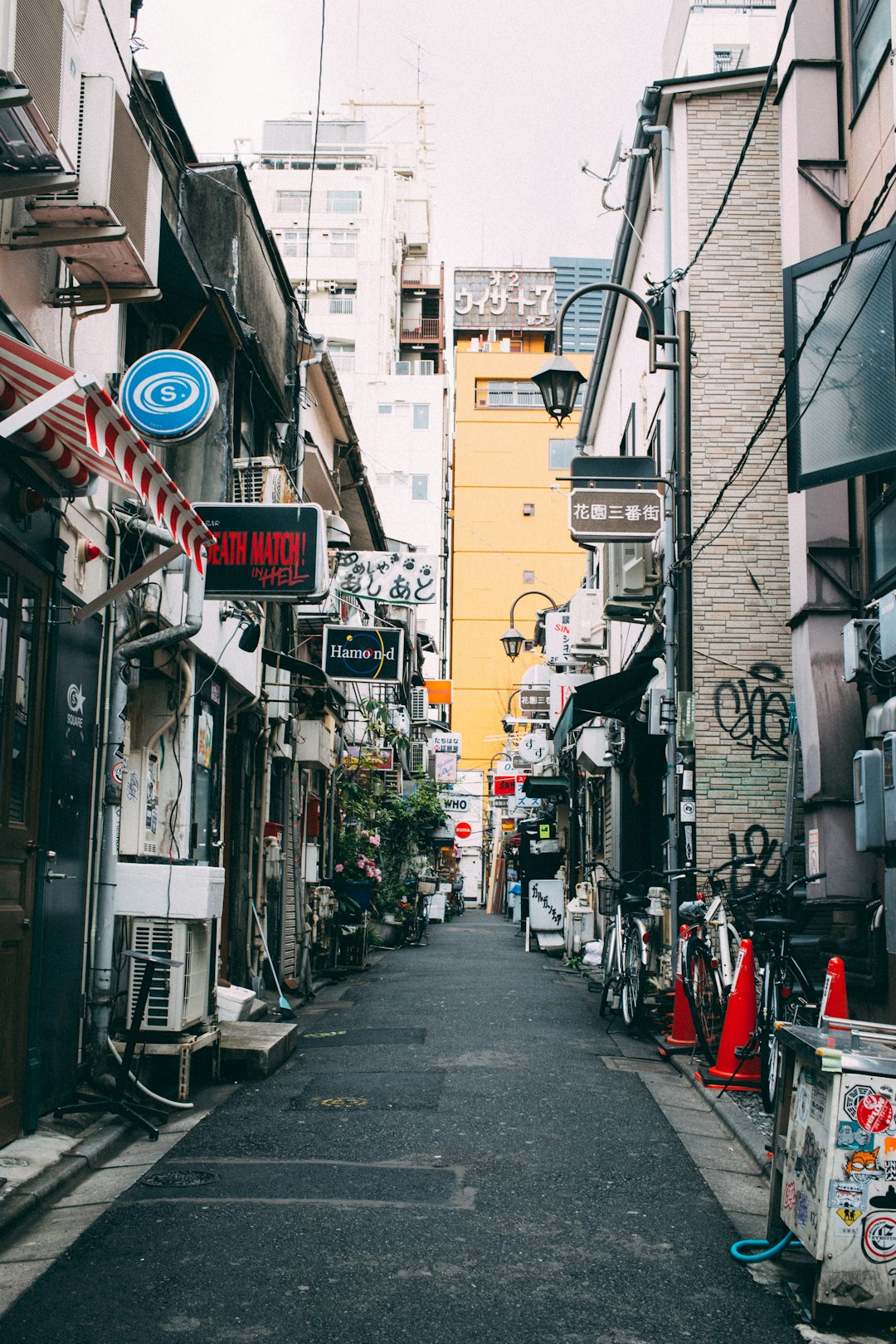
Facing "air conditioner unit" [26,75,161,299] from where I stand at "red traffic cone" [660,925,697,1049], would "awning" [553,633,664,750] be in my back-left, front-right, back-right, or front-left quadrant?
back-right

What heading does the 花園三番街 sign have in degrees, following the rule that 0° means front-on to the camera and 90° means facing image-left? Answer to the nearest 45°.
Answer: approximately 0°

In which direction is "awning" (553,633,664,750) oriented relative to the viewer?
to the viewer's left

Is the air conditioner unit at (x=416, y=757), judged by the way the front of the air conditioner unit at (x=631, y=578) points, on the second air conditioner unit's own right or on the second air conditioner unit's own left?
on the second air conditioner unit's own right

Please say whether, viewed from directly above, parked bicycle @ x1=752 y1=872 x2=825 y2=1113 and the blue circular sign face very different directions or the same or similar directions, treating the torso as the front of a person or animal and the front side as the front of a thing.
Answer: very different directions

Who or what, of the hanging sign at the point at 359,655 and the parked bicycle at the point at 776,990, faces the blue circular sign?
the hanging sign

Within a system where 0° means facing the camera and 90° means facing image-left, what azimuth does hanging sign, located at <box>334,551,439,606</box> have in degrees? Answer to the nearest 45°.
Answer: approximately 0°

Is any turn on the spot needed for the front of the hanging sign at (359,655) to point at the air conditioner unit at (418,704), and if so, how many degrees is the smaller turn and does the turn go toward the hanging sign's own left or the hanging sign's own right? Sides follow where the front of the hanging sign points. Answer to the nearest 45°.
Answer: approximately 180°

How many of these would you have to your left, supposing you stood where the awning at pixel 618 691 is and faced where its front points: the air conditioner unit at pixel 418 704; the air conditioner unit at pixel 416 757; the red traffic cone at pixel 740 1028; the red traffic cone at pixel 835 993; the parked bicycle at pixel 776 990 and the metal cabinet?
4
